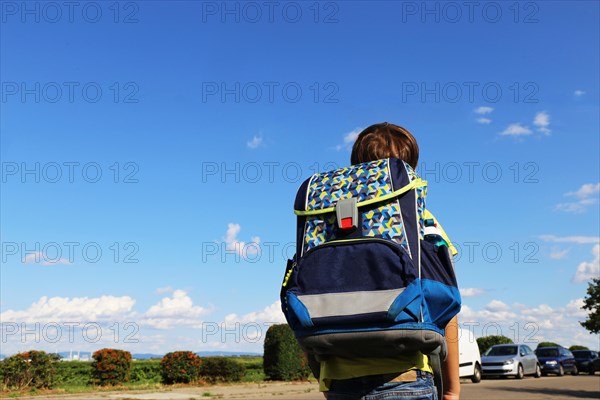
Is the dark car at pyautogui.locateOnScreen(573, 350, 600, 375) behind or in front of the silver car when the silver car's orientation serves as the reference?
behind

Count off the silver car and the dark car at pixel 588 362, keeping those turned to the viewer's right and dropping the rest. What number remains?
0

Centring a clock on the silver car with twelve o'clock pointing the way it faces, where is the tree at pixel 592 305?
The tree is roughly at 6 o'clock from the silver car.

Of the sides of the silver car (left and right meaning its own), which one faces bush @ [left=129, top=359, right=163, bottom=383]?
front

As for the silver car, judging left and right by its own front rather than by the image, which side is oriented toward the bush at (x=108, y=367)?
front

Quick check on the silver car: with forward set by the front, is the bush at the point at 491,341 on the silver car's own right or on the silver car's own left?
on the silver car's own right

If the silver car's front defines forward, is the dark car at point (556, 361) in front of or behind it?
behind

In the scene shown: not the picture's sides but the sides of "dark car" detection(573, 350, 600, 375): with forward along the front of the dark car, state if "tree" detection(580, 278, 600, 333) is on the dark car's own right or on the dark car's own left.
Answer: on the dark car's own left

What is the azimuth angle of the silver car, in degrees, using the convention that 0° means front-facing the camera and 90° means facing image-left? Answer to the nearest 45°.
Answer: approximately 45°

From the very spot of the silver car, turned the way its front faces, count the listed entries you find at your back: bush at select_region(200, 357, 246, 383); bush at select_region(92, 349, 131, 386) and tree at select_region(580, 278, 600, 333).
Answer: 1

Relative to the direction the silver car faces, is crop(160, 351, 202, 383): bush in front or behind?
in front

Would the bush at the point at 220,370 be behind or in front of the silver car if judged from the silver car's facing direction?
in front

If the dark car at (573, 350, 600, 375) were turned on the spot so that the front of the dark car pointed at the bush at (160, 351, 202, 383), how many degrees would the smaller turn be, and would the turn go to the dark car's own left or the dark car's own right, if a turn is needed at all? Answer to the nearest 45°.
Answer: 0° — it already faces it

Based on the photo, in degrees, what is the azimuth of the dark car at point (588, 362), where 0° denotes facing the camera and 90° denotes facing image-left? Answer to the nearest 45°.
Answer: approximately 45°
